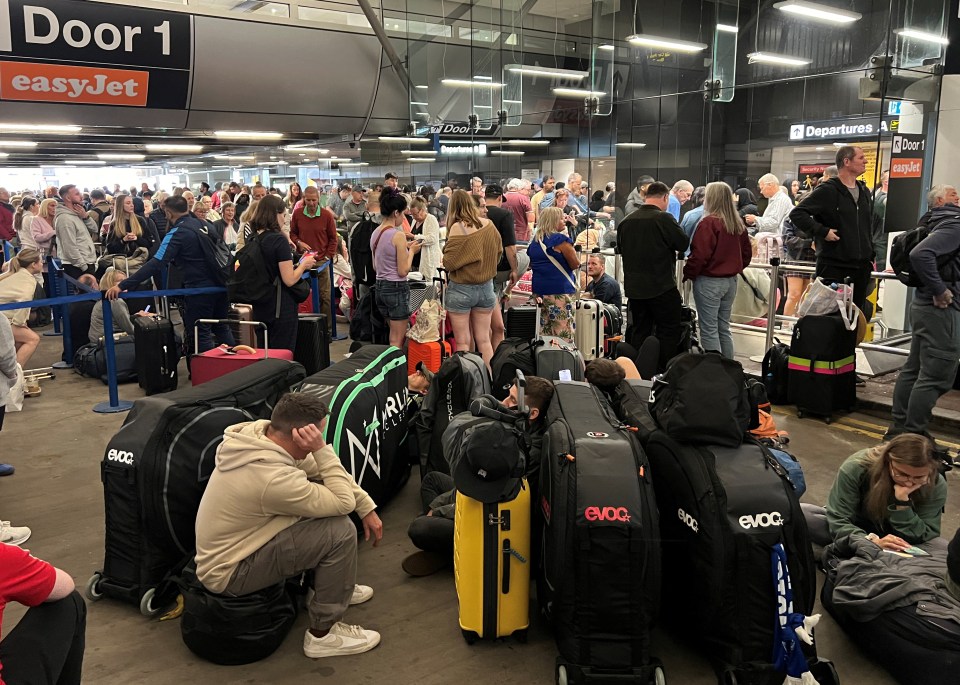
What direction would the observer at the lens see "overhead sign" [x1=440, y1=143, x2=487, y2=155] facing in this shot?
facing the viewer

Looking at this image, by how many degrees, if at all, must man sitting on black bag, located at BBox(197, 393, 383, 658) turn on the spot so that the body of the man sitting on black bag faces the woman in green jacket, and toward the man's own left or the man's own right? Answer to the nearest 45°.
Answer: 0° — they already face them

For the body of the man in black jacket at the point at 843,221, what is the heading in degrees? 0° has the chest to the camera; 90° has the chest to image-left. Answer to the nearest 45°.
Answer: approximately 315°

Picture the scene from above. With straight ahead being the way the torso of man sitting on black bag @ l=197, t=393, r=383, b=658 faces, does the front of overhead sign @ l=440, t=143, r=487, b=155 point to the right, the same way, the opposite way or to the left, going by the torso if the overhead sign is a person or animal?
to the right

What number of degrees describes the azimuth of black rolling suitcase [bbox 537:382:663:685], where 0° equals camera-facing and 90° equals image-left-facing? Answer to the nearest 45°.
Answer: approximately 0°

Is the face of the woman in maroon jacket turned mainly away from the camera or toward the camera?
away from the camera

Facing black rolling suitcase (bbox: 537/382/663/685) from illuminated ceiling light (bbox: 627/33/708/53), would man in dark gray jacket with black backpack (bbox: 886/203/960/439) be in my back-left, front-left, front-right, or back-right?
front-left

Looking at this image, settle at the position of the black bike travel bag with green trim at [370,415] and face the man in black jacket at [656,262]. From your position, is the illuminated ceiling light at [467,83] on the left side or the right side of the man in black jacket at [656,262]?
left

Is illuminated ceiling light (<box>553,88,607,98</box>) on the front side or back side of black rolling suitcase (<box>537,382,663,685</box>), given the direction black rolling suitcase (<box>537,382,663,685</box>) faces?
on the back side

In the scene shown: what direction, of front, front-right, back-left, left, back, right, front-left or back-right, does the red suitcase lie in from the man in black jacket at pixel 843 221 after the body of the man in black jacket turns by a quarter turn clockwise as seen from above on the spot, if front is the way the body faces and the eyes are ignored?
front

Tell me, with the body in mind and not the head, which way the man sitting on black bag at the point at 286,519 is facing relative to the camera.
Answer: to the viewer's right

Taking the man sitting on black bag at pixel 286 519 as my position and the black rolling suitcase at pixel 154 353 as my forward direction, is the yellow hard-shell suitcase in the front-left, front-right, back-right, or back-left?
back-right
